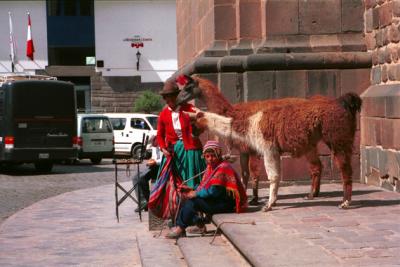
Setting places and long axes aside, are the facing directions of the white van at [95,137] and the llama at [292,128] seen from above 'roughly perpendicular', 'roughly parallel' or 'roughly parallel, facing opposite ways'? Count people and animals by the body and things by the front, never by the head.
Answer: roughly perpendicular

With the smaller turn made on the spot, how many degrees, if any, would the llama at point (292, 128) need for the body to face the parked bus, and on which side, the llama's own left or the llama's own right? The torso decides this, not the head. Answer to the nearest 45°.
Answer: approximately 45° to the llama's own right

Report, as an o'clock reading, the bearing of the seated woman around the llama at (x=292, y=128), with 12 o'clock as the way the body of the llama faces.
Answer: The seated woman is roughly at 11 o'clock from the llama.

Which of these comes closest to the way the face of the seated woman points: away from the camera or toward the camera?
toward the camera

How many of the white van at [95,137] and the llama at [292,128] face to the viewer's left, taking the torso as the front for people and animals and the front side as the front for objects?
1

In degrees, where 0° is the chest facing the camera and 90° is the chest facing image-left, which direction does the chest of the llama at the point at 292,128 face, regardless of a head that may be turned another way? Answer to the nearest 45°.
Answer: approximately 90°
